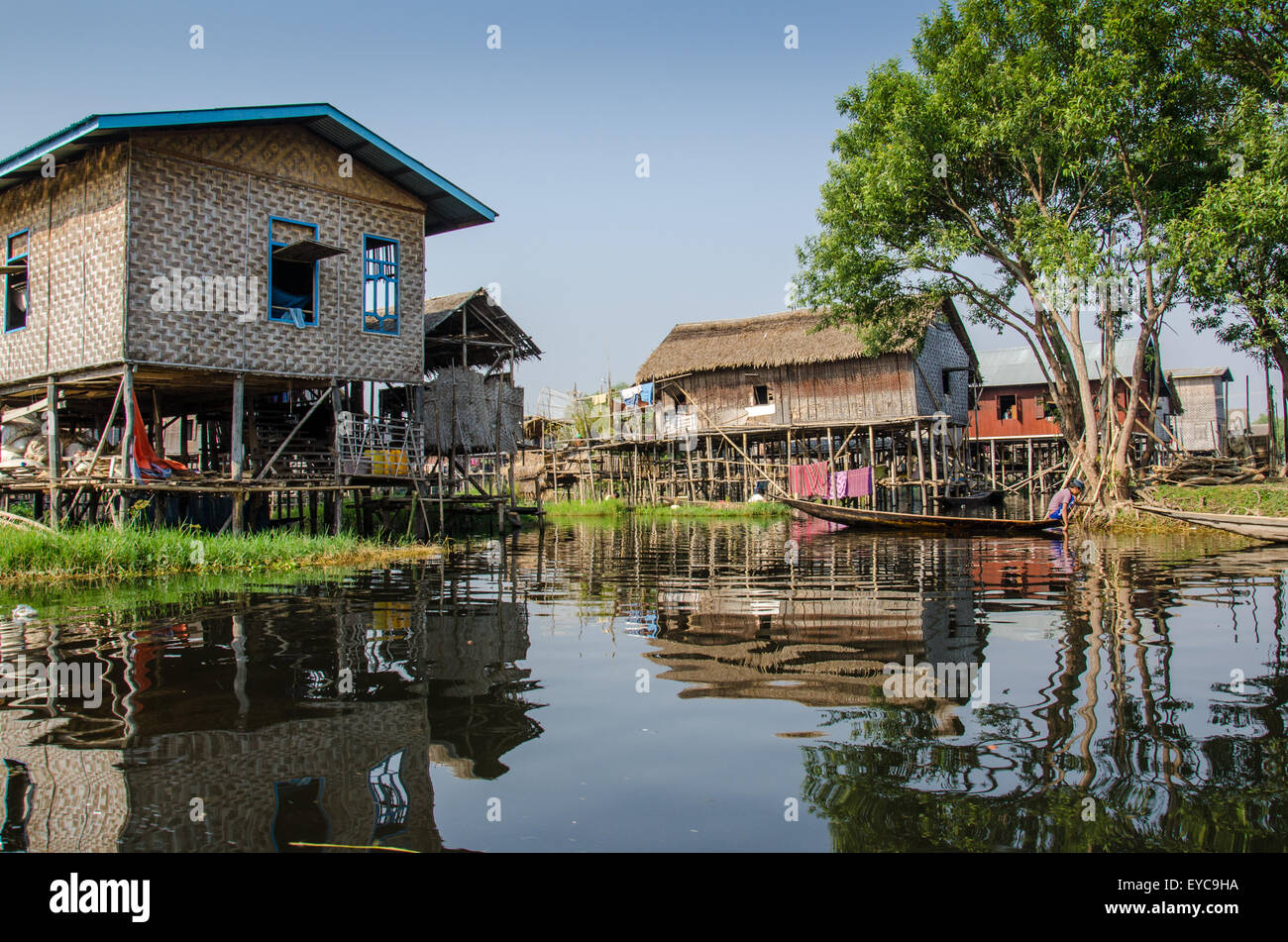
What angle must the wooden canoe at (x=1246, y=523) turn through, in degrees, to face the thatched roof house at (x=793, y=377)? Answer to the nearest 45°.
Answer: approximately 45° to its right

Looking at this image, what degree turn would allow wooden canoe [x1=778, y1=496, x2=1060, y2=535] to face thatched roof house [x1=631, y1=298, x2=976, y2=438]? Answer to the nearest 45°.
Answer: approximately 90° to its right

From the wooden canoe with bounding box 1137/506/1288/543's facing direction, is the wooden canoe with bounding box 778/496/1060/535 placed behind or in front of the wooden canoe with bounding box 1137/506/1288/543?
in front

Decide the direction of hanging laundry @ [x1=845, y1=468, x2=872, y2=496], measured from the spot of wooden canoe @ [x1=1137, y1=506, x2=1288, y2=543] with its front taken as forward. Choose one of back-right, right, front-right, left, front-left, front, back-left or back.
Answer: front-right

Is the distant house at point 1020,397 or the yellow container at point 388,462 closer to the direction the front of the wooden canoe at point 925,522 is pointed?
the yellow container

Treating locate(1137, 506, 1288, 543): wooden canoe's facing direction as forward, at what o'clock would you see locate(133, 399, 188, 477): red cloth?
The red cloth is roughly at 11 o'clock from the wooden canoe.

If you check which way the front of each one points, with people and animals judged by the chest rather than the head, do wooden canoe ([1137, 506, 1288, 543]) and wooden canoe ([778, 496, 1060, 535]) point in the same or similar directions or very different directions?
same or similar directions

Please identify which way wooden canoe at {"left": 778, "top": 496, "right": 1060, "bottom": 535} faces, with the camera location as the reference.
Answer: facing to the left of the viewer

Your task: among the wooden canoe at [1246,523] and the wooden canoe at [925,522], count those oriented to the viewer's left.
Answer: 2

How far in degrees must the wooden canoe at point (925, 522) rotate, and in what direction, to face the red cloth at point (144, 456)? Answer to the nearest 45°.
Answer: approximately 45° to its left

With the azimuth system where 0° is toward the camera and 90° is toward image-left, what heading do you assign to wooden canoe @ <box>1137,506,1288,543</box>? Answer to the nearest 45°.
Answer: approximately 90°
